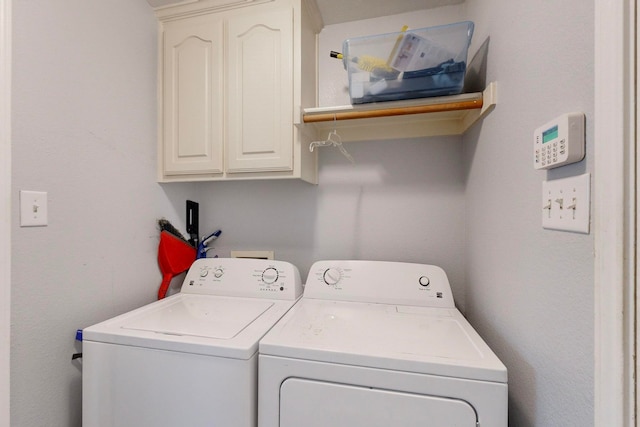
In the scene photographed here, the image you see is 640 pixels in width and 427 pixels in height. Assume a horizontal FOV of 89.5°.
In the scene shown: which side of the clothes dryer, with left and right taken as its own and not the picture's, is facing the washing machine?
right

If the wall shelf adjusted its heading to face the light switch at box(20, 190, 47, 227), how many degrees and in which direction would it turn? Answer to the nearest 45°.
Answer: approximately 45° to its right

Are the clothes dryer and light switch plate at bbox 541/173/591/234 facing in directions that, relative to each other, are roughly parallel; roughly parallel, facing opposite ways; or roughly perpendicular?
roughly perpendicular

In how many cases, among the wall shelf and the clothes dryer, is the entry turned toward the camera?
2

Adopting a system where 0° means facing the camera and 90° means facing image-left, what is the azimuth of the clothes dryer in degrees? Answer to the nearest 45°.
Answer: approximately 0°

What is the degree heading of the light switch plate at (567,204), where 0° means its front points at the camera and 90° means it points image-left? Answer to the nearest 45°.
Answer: approximately 45°
